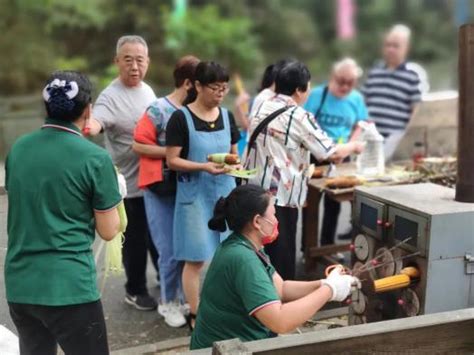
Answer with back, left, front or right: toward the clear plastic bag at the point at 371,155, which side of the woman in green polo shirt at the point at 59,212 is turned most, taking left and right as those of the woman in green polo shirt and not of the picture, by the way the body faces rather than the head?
front

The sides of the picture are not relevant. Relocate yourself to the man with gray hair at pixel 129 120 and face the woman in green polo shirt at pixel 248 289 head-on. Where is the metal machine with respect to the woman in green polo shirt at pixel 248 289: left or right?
left

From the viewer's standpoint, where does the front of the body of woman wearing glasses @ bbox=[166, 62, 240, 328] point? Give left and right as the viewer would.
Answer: facing the viewer and to the right of the viewer

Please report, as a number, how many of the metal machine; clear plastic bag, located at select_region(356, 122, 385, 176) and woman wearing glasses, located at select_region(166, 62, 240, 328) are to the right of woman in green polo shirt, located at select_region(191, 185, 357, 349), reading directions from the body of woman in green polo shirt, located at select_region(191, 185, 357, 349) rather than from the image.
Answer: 0

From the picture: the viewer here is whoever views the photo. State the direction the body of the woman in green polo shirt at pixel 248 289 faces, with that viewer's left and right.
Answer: facing to the right of the viewer

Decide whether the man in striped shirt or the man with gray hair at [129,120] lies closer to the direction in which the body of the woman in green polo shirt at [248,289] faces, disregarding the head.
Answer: the man in striped shirt

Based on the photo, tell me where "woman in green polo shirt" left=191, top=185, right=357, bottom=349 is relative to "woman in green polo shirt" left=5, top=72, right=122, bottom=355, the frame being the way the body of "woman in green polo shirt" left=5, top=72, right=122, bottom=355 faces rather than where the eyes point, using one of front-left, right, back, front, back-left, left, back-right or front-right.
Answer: front-right

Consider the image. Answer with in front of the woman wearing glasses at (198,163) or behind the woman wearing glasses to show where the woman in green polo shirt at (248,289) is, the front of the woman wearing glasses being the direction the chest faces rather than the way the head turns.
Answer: in front

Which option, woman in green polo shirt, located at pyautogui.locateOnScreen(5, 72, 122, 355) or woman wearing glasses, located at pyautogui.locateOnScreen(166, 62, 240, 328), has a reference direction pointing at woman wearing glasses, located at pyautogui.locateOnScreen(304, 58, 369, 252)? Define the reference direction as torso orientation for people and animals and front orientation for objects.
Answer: the woman in green polo shirt

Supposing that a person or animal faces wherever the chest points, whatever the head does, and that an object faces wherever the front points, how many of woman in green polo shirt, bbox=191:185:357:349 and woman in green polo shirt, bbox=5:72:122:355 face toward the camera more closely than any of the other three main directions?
0

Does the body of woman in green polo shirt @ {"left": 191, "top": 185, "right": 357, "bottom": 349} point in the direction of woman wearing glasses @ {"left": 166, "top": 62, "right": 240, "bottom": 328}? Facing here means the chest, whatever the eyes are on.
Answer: no

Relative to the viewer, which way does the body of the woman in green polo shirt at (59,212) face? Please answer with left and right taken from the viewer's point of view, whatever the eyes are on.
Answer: facing away from the viewer and to the right of the viewer

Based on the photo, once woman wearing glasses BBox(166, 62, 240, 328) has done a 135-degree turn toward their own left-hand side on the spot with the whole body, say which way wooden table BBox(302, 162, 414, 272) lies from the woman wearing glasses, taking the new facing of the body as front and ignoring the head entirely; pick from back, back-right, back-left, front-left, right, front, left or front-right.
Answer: front-right
